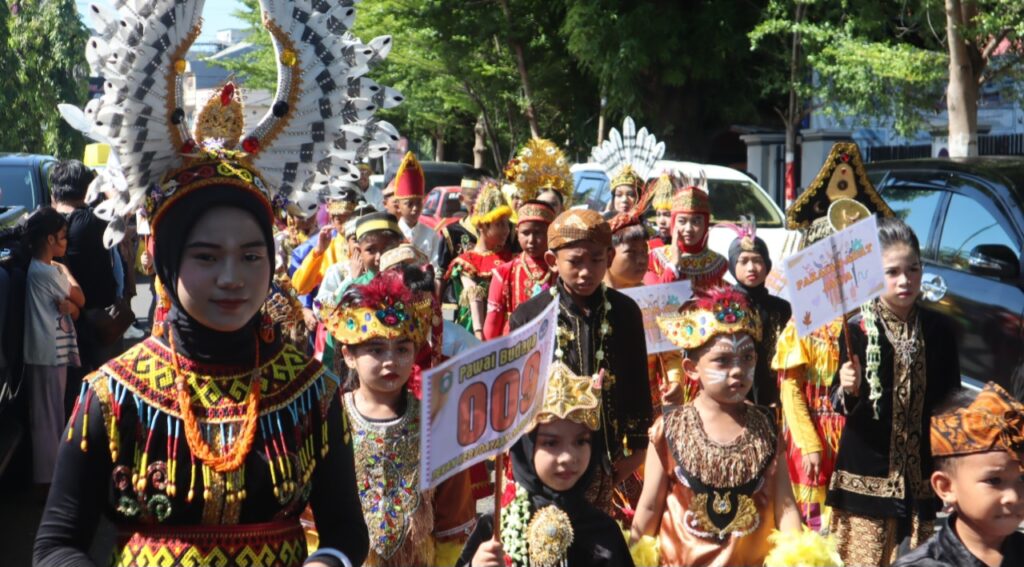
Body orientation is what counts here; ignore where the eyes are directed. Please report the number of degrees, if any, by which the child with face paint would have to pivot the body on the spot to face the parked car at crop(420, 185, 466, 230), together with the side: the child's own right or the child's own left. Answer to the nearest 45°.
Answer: approximately 180°

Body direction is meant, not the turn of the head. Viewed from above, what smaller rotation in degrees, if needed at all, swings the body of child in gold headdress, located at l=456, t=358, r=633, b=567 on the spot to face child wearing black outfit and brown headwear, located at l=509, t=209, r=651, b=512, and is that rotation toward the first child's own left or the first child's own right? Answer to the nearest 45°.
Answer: approximately 180°

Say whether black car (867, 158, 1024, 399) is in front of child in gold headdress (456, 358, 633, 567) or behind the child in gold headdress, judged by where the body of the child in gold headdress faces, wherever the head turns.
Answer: behind

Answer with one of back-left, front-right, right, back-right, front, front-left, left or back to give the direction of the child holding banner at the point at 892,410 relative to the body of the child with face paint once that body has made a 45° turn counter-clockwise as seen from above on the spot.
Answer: left

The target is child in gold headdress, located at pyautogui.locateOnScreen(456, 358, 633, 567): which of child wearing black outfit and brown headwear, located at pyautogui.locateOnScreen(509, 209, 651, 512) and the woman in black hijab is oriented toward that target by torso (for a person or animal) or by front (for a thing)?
the child wearing black outfit and brown headwear

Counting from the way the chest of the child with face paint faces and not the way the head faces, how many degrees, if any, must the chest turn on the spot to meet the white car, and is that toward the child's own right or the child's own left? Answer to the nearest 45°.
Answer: approximately 180°

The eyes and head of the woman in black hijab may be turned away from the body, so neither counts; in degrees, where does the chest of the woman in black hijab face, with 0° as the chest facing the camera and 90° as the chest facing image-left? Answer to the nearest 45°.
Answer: approximately 0°

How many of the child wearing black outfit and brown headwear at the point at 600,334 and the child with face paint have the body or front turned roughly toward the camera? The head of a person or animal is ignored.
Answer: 2

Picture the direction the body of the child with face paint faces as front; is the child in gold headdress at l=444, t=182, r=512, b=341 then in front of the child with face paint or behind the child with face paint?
behind

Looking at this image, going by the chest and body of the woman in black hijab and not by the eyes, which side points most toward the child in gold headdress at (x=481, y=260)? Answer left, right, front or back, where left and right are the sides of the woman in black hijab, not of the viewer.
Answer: back
